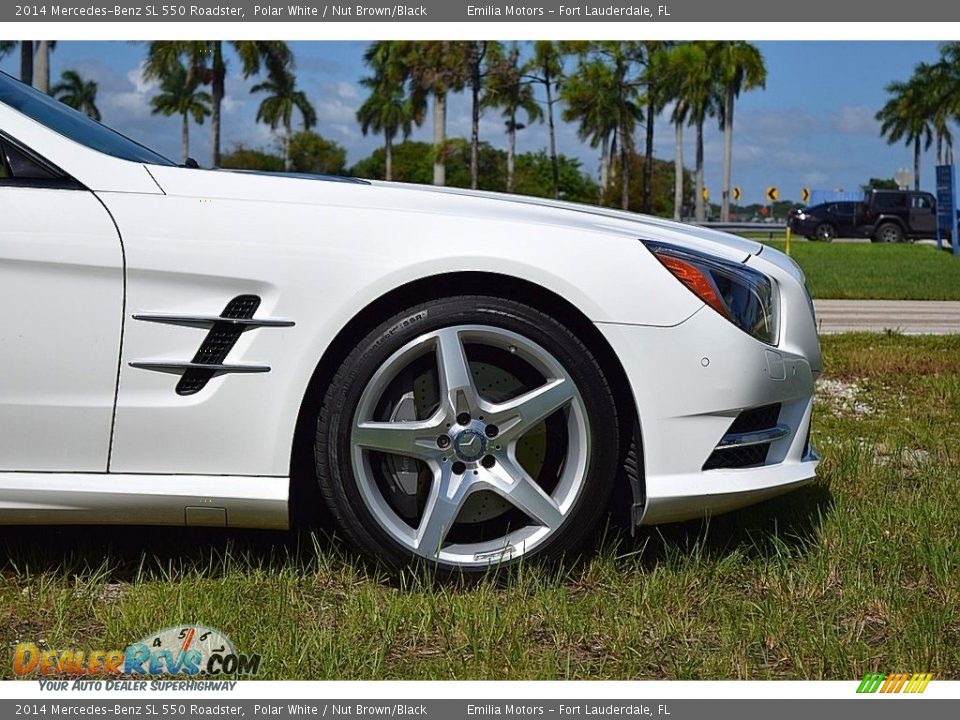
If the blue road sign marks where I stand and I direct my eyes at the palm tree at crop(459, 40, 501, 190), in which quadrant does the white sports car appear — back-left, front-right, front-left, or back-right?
back-left

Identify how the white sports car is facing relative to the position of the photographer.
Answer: facing to the right of the viewer

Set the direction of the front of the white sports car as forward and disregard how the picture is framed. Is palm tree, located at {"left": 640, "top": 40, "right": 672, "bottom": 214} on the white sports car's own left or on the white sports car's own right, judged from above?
on the white sports car's own left

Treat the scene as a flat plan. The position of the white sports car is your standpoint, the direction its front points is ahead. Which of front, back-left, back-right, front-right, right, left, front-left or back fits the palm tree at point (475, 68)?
left

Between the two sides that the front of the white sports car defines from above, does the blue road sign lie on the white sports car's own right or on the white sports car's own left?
on the white sports car's own left

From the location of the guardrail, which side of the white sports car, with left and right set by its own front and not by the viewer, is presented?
left
